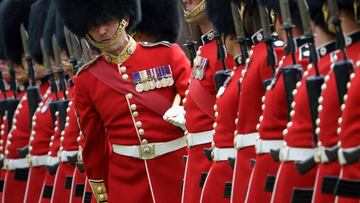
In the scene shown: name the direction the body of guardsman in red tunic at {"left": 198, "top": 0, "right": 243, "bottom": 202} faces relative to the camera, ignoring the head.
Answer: to the viewer's left

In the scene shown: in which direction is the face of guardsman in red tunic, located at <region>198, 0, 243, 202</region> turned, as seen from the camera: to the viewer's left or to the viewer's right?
to the viewer's left

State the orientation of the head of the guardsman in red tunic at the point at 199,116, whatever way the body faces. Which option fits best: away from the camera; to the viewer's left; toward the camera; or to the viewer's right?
to the viewer's left

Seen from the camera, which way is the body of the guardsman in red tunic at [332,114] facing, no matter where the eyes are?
to the viewer's left

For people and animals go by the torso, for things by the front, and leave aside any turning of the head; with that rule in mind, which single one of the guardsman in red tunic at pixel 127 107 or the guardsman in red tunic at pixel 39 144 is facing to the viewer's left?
the guardsman in red tunic at pixel 39 144

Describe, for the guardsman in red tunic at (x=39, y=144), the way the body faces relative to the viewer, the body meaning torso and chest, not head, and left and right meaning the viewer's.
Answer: facing to the left of the viewer
